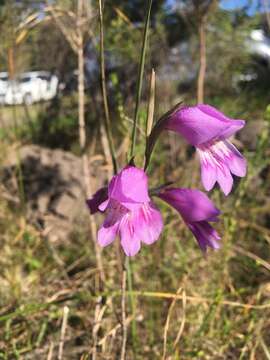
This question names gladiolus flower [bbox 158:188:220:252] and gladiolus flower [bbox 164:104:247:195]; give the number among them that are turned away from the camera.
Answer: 0

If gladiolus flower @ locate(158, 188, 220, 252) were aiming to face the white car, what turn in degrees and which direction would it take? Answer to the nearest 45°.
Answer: approximately 90° to its left

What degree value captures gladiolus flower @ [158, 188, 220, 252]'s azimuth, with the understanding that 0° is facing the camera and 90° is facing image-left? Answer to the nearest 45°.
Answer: approximately 270°

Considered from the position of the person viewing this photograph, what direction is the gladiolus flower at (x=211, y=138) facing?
facing the viewer and to the right of the viewer
